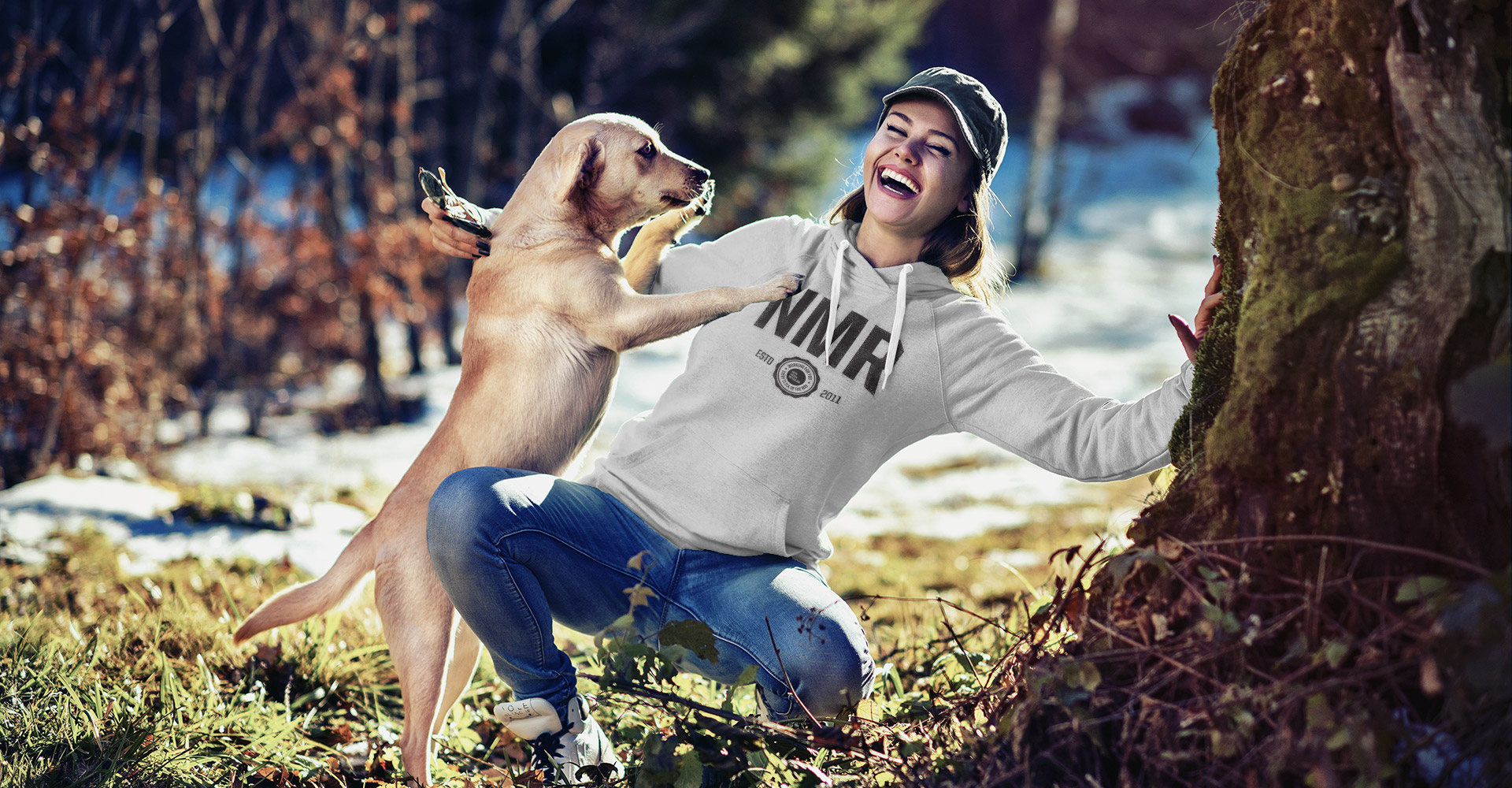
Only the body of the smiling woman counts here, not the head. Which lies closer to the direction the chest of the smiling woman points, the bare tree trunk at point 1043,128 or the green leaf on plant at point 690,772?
the green leaf on plant

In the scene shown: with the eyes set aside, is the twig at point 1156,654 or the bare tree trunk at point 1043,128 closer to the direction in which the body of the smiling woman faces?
the twig

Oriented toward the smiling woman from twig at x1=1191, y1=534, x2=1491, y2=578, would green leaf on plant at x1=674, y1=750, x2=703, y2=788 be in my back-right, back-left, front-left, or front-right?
front-left

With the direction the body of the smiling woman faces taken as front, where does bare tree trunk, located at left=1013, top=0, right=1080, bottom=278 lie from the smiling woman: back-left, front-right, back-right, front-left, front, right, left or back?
back

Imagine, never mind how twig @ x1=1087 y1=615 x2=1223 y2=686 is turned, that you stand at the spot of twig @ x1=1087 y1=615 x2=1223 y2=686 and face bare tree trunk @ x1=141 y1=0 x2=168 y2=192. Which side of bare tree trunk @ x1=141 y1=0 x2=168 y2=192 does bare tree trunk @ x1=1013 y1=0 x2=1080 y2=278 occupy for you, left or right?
right

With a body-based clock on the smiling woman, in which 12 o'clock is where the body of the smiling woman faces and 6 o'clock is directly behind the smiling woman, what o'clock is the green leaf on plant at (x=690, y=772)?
The green leaf on plant is roughly at 12 o'clock from the smiling woman.

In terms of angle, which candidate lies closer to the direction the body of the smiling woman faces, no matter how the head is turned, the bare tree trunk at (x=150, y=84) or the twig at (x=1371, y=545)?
the twig

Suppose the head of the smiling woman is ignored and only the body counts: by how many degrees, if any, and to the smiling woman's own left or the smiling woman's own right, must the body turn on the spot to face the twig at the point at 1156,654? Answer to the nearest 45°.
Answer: approximately 45° to the smiling woman's own left

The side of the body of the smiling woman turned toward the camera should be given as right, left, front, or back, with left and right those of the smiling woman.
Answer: front

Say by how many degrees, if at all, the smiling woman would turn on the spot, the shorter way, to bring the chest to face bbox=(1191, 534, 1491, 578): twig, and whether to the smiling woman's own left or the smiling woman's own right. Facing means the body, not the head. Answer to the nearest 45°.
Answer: approximately 45° to the smiling woman's own left

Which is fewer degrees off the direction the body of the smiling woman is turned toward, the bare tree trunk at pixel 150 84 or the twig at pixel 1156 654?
the twig
